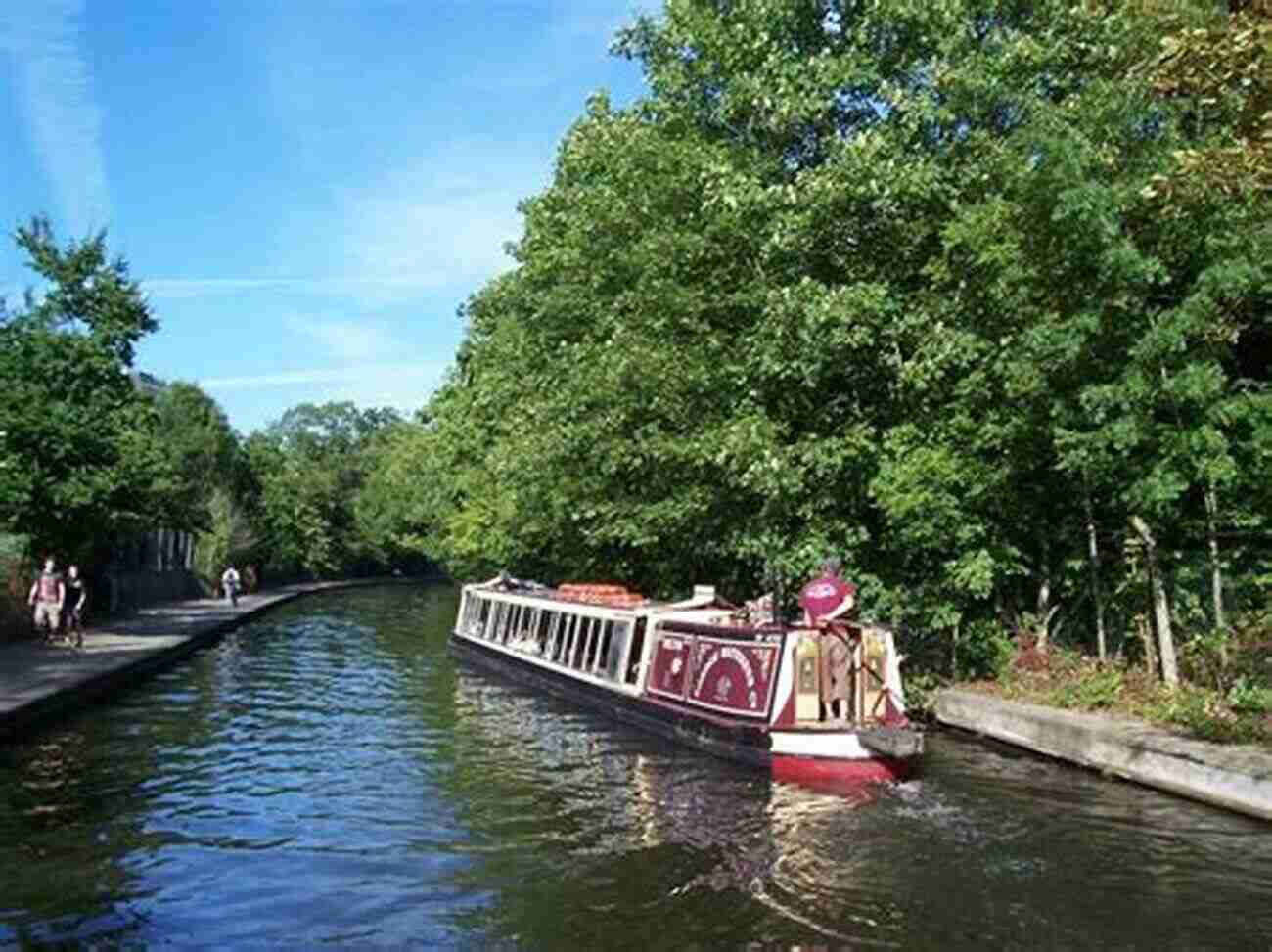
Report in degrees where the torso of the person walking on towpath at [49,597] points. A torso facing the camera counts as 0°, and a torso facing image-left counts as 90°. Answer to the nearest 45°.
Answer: approximately 0°

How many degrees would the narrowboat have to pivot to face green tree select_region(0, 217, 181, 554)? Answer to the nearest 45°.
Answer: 0° — it already faces it

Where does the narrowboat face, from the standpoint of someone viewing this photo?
facing away from the viewer and to the left of the viewer

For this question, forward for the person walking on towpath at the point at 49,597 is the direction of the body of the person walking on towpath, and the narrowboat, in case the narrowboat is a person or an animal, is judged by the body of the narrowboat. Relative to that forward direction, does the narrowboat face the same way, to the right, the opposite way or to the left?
the opposite way

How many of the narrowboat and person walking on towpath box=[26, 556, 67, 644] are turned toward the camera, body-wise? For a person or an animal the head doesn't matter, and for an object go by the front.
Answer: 1
